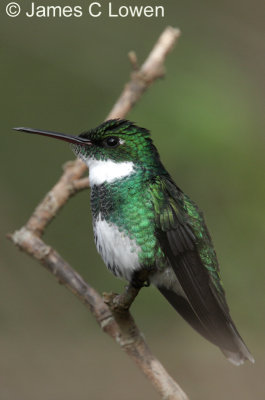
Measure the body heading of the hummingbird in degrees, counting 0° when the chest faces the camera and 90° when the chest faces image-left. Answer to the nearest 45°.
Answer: approximately 90°
